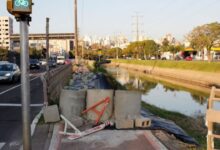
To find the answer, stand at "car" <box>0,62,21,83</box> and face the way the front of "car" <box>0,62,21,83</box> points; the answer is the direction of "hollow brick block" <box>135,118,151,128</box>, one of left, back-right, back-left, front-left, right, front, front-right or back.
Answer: front-left

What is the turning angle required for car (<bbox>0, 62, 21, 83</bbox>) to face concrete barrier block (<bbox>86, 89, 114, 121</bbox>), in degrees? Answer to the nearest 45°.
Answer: approximately 45° to its left

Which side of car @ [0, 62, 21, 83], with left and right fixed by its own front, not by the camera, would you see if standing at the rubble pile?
left

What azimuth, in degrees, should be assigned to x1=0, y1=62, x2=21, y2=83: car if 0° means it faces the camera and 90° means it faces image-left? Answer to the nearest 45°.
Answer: approximately 45°

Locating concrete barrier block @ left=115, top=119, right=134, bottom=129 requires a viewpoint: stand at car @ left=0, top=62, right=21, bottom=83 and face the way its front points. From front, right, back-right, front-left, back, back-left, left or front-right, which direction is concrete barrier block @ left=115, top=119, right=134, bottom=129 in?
front-left
